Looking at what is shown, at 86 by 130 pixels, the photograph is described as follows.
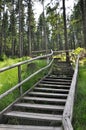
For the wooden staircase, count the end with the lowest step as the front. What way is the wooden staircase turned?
toward the camera
